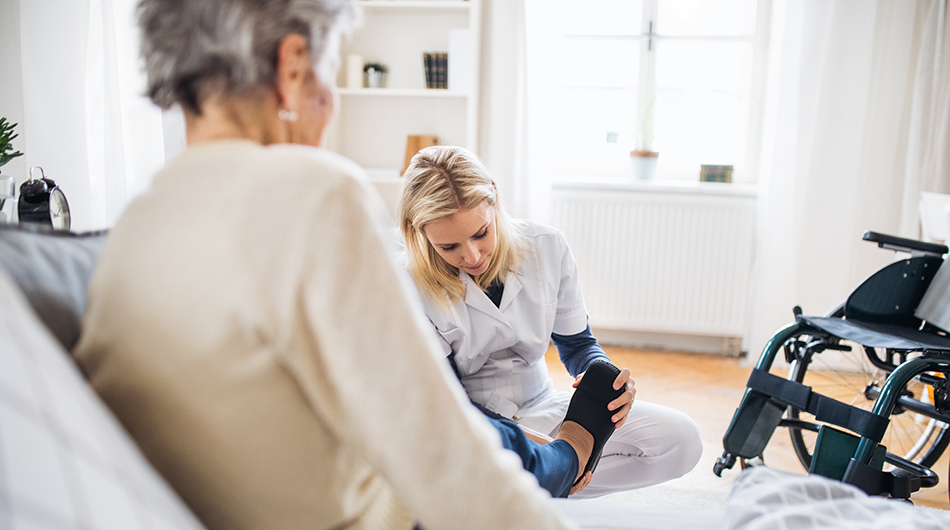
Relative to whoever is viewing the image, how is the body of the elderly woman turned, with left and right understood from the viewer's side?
facing away from the viewer and to the right of the viewer

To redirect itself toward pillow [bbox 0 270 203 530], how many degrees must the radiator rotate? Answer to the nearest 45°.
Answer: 0° — it already faces it

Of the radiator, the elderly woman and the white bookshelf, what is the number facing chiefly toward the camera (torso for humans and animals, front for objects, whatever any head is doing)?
2

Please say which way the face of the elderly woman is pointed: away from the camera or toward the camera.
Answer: away from the camera

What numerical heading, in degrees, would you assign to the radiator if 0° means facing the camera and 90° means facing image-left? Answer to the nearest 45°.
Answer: approximately 0°

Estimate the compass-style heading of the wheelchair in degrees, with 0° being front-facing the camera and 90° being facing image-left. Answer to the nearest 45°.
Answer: approximately 45°
